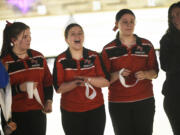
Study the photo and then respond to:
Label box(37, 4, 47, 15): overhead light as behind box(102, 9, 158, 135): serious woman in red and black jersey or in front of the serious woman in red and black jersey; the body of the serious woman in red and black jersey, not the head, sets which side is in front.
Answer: behind

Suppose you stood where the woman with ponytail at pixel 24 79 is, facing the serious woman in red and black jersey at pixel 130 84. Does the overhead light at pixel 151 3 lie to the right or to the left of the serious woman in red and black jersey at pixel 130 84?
left

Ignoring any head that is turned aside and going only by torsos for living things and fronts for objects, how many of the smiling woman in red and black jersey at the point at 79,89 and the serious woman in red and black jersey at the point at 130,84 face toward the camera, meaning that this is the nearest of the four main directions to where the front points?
2

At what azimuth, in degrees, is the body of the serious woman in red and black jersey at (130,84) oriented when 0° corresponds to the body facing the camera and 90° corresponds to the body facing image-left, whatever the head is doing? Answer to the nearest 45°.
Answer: approximately 0°

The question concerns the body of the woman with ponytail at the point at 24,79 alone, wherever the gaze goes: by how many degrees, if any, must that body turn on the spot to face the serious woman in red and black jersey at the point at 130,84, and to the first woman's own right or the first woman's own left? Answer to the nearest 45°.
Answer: approximately 90° to the first woman's own left

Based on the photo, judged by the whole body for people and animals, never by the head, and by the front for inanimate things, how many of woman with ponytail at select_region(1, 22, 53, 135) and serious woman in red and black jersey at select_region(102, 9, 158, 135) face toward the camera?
2

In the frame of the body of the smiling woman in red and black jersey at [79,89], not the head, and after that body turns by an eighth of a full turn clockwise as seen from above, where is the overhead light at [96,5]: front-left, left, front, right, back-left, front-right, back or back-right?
back-right

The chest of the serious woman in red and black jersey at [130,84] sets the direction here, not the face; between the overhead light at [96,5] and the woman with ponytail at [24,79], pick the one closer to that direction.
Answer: the woman with ponytail

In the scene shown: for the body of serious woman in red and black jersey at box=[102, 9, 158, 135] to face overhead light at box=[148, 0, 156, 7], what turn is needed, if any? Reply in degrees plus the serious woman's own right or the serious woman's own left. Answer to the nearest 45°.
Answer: approximately 180°

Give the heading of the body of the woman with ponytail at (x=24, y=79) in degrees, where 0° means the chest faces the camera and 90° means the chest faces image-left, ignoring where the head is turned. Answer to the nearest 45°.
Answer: approximately 0°
